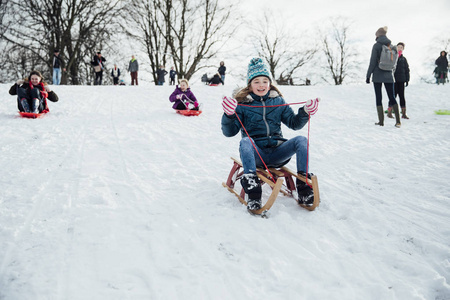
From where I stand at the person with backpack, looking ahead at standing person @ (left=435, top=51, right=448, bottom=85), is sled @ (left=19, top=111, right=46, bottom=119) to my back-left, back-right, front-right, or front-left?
back-left

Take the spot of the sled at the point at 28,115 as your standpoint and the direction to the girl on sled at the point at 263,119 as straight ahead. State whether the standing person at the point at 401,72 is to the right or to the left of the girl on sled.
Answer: left

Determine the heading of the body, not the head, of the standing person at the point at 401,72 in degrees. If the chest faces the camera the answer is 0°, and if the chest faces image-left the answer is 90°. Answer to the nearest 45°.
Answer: approximately 45°

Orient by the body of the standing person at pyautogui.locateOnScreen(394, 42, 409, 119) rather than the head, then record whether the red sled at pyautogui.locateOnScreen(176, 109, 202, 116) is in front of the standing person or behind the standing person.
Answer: in front

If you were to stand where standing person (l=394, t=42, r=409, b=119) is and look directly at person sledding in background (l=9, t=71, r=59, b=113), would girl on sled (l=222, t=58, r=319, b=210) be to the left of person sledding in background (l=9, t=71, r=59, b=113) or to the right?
left

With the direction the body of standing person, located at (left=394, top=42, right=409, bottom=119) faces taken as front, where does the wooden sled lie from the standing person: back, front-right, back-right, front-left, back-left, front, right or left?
front-left

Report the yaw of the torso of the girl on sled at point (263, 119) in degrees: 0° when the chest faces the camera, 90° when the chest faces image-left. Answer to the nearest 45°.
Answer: approximately 0°

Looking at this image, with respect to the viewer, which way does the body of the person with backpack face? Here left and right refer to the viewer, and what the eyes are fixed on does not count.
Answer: facing away from the viewer and to the left of the viewer

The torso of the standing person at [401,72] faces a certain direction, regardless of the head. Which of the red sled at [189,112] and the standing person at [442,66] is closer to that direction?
the red sled

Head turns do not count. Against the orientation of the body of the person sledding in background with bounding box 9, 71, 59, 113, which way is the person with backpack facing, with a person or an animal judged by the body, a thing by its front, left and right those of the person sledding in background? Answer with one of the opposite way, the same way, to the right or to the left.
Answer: the opposite way

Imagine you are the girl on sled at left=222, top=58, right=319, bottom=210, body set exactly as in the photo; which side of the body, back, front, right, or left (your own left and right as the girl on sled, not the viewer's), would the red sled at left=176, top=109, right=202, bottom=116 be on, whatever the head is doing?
back
